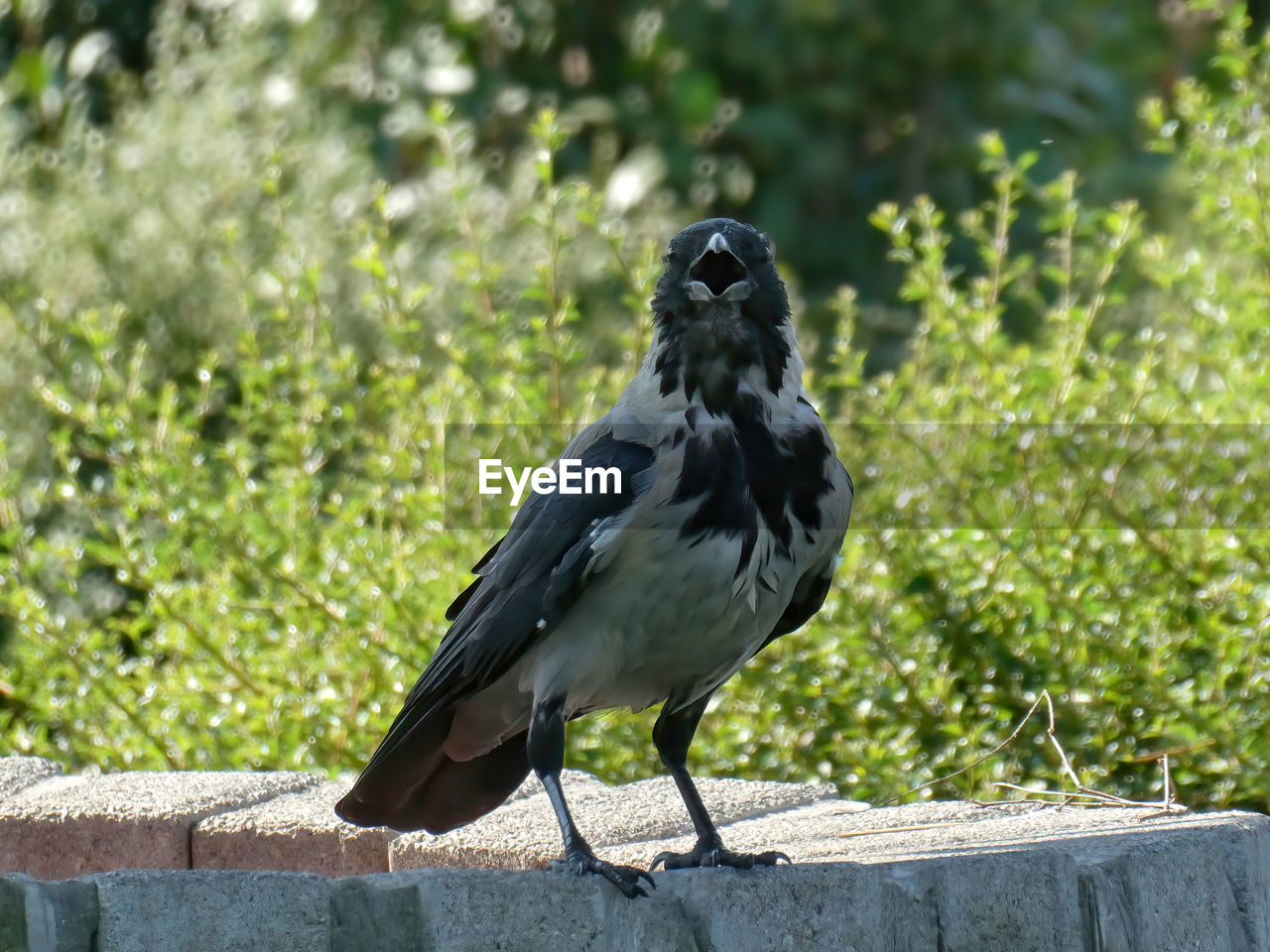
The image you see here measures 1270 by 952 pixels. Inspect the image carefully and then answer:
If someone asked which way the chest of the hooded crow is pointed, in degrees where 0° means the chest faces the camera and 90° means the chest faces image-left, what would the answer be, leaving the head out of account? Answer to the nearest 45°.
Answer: approximately 315°
